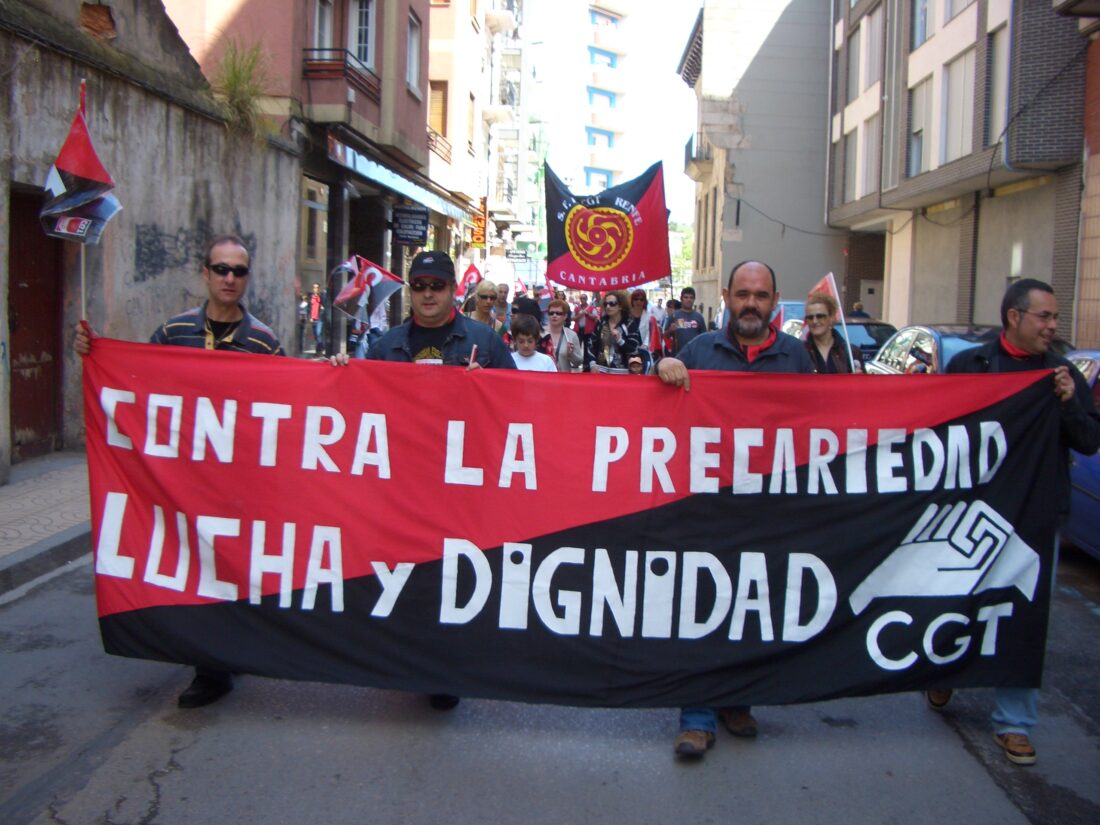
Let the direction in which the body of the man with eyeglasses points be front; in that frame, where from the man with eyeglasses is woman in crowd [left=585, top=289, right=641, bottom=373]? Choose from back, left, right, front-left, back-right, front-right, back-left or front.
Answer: back

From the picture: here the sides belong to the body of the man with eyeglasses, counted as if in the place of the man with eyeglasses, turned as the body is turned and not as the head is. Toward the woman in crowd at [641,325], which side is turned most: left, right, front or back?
back

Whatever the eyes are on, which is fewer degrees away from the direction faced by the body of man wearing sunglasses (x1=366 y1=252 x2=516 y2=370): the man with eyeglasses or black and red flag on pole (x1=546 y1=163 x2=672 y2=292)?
the man with eyeglasses

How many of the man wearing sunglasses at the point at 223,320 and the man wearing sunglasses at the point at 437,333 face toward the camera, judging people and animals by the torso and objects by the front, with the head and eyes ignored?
2

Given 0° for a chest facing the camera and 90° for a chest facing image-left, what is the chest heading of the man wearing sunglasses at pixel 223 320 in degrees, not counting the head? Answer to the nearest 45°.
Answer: approximately 0°

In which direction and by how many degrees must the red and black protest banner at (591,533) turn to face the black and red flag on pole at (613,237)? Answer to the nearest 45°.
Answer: approximately 180°

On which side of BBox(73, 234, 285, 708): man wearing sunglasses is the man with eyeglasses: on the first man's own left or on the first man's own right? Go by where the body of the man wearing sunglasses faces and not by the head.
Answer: on the first man's own left

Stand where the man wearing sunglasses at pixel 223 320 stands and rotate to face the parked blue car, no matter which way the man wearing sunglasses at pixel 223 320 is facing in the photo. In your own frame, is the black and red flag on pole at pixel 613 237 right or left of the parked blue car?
left

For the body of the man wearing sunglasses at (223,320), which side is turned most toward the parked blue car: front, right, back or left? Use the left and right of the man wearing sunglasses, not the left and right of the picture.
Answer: left

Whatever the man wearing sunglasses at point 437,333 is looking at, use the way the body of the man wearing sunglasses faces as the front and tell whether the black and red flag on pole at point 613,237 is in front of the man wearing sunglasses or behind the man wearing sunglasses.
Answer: behind
